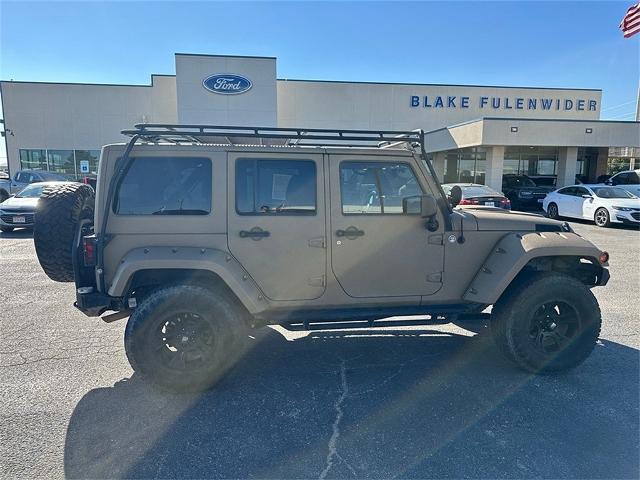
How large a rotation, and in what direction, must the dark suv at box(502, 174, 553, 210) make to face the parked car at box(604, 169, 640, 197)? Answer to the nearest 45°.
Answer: approximately 90° to its left

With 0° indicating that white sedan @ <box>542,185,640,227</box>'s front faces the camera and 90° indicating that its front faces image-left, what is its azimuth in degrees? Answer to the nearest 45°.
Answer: approximately 315°

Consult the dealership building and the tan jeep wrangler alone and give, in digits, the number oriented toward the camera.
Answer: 1

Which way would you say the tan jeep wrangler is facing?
to the viewer's right

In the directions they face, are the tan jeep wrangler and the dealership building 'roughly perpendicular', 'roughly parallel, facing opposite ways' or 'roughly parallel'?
roughly perpendicular

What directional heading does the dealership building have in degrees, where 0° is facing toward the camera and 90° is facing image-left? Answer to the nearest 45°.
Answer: approximately 0°

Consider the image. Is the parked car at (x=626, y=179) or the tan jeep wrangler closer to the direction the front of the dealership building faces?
the tan jeep wrangler

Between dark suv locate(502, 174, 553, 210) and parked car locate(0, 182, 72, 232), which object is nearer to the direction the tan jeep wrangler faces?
the dark suv

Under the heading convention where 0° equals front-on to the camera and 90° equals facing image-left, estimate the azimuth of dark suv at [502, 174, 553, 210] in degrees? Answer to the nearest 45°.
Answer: approximately 315°

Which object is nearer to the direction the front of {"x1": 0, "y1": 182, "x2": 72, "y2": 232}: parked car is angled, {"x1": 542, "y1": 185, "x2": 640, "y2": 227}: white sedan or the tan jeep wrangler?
the tan jeep wrangler

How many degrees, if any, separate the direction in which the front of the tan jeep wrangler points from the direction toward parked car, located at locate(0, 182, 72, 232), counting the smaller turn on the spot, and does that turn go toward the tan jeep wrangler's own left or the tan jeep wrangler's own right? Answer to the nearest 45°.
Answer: approximately 135° to the tan jeep wrangler's own left
